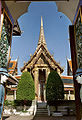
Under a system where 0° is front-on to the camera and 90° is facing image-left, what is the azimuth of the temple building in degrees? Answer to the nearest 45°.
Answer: approximately 0°

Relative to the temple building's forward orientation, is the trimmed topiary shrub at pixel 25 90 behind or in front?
in front

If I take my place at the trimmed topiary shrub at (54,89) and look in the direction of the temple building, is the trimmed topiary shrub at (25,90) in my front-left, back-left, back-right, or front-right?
front-left

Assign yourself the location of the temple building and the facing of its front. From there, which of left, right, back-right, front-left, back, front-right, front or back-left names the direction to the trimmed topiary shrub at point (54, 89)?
front
